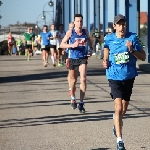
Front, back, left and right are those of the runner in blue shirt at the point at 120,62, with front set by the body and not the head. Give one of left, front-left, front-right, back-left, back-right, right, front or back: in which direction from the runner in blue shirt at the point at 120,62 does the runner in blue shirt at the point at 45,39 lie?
back

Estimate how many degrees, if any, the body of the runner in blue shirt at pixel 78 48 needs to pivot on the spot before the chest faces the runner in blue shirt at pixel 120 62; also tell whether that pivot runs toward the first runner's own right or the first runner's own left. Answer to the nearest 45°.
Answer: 0° — they already face them

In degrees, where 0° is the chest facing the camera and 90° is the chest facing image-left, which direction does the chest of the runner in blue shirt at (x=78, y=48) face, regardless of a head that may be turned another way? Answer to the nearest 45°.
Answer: approximately 0°

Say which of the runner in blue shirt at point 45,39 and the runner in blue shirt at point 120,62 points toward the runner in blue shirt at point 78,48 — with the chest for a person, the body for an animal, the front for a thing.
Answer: the runner in blue shirt at point 45,39

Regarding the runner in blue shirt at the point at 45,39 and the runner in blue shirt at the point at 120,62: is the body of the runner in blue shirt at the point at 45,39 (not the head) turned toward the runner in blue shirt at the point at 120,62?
yes

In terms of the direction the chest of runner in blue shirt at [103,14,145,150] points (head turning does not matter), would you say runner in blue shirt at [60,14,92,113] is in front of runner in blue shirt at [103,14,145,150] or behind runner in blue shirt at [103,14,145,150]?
behind

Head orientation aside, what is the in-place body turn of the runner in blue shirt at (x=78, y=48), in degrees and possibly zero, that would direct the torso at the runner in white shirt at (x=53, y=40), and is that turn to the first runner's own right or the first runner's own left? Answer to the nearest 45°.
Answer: approximately 180°

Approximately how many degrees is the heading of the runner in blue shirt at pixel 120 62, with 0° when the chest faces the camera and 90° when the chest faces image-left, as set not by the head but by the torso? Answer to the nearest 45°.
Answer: approximately 0°

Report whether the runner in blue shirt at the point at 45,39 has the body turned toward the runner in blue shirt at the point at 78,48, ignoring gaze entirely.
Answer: yes
